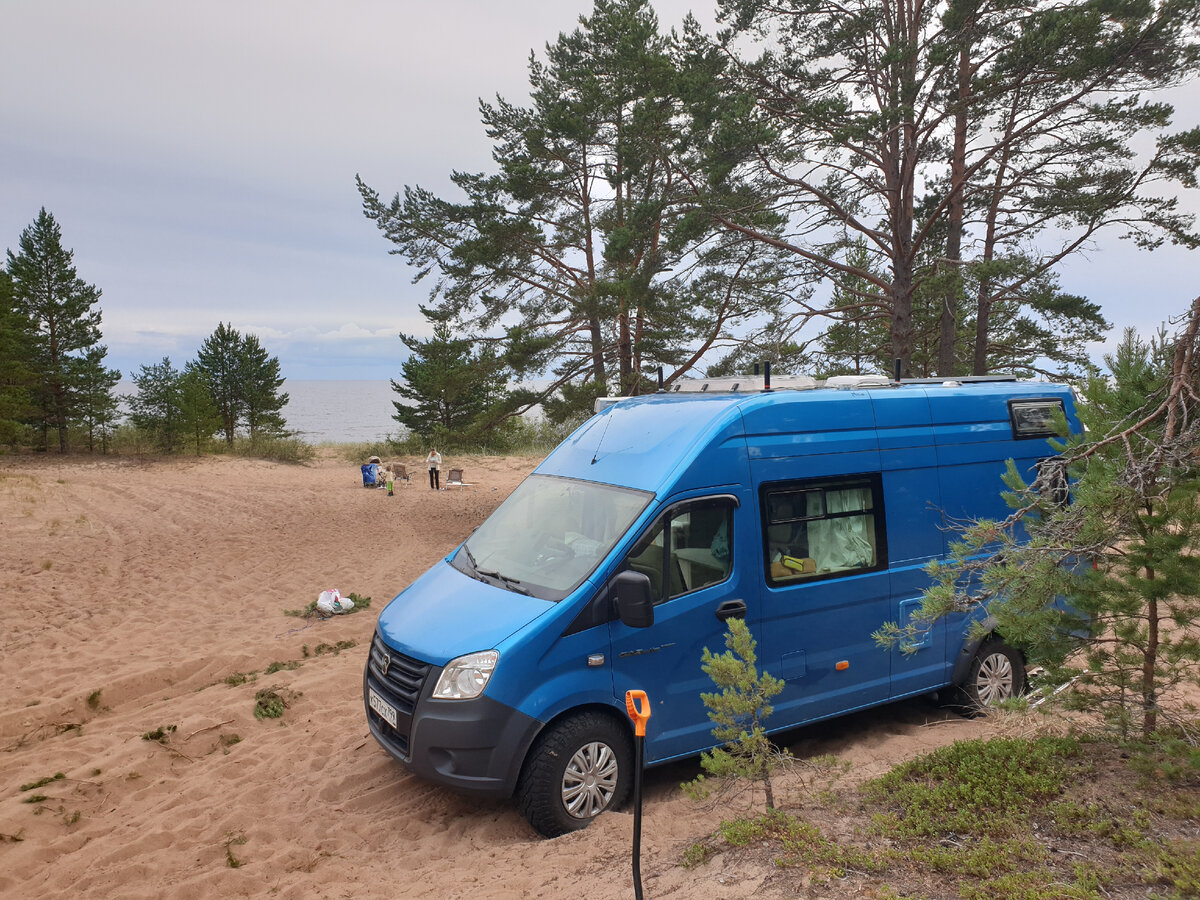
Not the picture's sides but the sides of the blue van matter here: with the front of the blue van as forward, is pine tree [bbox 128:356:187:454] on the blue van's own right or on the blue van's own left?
on the blue van's own right

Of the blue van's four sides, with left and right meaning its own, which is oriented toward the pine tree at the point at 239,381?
right

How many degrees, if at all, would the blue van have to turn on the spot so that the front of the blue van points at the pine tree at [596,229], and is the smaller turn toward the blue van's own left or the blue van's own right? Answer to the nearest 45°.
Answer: approximately 135° to the blue van's own right

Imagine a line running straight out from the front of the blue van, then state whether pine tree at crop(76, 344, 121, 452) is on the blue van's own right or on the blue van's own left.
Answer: on the blue van's own right

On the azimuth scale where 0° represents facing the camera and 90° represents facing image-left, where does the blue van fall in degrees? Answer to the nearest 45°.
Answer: approximately 45°

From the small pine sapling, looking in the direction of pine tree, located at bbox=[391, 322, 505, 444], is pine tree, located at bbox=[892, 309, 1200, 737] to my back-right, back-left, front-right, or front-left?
front-right

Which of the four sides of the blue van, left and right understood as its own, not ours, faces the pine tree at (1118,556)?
left

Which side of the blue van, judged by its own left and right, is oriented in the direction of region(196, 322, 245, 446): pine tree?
right
